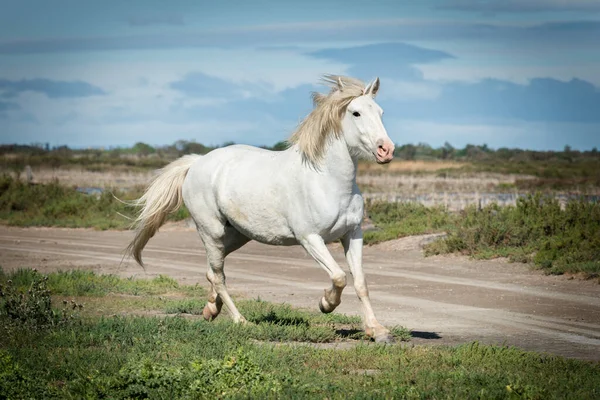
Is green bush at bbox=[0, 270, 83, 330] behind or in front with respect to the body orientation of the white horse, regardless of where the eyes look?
behind

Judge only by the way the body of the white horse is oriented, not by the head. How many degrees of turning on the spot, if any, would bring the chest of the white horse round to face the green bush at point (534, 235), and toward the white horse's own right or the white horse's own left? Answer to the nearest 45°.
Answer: approximately 90° to the white horse's own left

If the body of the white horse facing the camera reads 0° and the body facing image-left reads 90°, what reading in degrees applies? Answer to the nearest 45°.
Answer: approximately 315°
